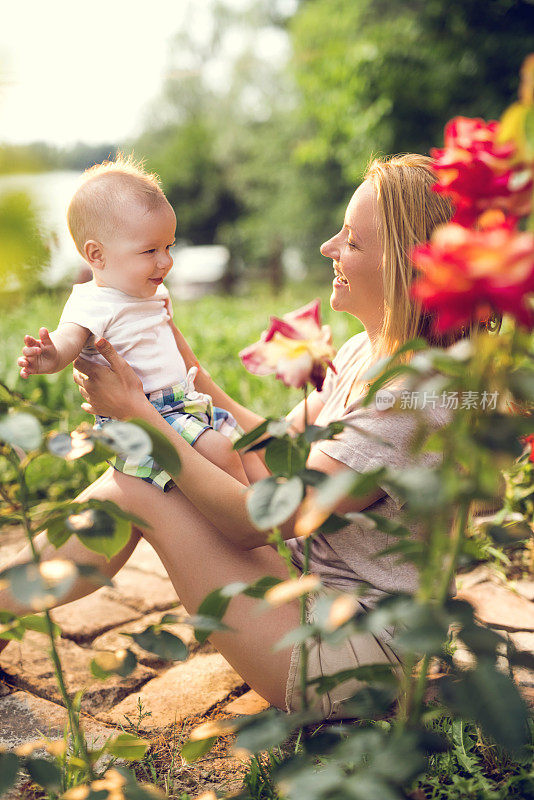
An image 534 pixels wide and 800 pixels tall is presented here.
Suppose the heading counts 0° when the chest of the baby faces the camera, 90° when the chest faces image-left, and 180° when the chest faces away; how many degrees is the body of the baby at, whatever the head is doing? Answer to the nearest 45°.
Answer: approximately 315°

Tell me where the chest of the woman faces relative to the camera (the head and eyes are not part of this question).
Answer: to the viewer's left

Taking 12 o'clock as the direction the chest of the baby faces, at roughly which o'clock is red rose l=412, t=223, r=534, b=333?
The red rose is roughly at 1 o'clock from the baby.

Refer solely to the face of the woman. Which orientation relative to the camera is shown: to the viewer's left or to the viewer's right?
to the viewer's left
